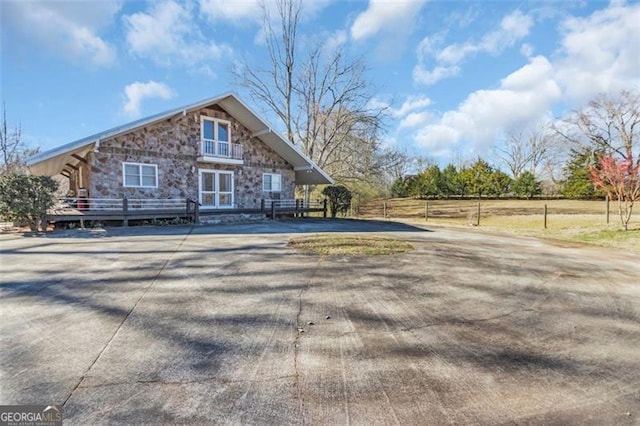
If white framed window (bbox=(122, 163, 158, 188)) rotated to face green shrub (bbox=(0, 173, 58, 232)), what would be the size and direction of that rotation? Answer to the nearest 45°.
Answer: approximately 45° to its right

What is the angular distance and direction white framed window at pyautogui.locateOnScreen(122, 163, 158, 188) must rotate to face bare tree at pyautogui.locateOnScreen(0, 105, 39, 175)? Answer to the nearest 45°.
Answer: approximately 135° to its right

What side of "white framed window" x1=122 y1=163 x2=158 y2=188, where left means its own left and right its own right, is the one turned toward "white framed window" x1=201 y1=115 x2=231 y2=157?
left

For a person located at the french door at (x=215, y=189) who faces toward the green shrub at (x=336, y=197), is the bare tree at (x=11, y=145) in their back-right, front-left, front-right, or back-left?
back-left

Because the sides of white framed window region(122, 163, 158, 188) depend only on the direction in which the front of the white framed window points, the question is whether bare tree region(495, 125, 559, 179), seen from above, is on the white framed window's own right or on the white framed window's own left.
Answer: on the white framed window's own left

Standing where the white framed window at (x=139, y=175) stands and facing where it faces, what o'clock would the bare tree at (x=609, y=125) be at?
The bare tree is roughly at 9 o'clock from the white framed window.

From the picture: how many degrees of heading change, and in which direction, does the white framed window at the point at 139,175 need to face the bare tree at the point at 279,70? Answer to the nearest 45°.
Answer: approximately 135° to its left

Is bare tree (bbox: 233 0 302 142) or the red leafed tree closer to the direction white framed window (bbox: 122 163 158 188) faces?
the red leafed tree

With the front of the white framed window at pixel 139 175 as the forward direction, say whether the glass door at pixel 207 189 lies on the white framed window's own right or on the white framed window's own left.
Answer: on the white framed window's own left

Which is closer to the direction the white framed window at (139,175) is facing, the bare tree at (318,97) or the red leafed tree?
the red leafed tree

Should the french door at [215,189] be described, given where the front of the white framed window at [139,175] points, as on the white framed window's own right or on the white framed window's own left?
on the white framed window's own left

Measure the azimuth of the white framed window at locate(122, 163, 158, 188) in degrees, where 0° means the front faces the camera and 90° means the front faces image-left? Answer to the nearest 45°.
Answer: approximately 0°
